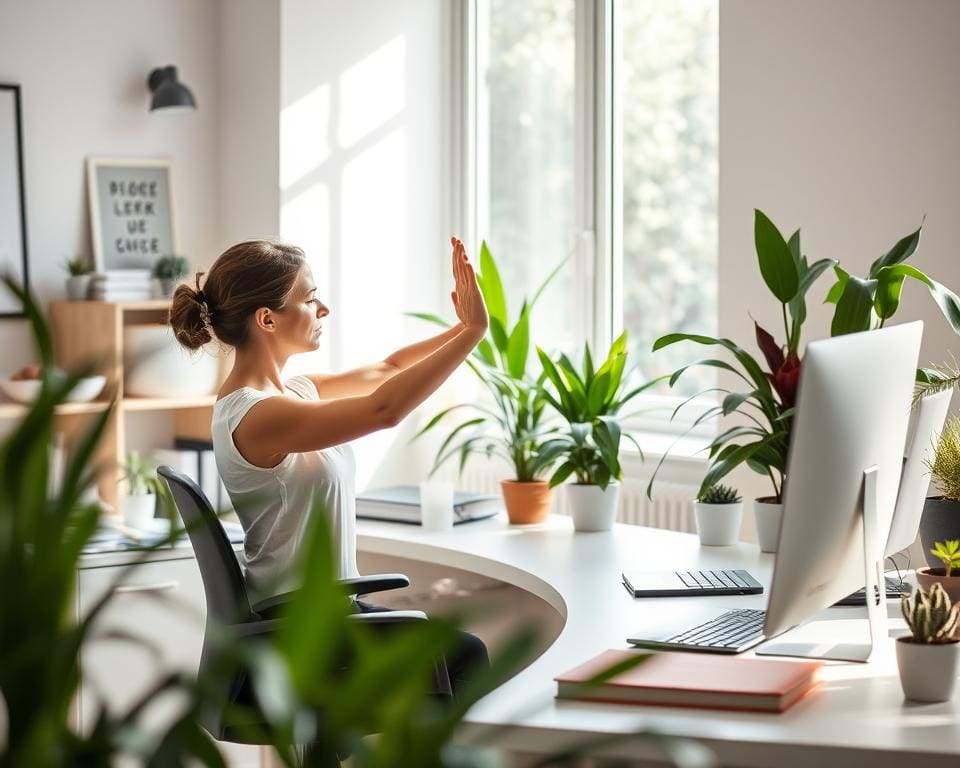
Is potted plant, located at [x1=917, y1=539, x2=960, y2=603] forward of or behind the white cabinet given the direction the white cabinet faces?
forward

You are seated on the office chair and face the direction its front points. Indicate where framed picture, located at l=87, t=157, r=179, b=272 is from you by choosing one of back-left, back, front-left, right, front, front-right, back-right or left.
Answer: left

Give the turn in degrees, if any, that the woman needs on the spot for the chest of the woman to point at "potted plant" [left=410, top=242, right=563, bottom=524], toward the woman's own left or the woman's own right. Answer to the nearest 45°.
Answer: approximately 45° to the woman's own left

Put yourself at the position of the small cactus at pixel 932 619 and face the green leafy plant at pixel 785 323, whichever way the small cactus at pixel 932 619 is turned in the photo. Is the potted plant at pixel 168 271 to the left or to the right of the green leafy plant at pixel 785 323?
left

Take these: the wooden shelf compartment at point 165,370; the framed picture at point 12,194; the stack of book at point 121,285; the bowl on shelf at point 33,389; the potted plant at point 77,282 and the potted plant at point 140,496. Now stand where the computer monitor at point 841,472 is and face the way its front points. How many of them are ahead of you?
6

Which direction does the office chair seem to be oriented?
to the viewer's right

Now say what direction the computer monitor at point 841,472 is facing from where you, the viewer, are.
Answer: facing away from the viewer and to the left of the viewer

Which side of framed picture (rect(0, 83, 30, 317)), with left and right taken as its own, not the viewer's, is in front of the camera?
front

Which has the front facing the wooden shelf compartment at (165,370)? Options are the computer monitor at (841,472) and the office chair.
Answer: the computer monitor

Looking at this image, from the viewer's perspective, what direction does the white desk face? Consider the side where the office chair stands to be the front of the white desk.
to the viewer's left

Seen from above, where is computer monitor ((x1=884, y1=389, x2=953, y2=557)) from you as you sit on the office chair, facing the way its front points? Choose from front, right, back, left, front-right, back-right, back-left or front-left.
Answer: front

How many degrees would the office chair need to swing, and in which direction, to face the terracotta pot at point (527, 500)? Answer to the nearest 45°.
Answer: approximately 45° to its left

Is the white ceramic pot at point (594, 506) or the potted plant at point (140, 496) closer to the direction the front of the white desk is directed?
the potted plant

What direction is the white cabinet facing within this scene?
toward the camera

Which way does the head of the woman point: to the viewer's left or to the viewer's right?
to the viewer's right
